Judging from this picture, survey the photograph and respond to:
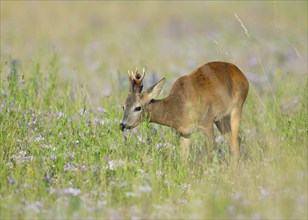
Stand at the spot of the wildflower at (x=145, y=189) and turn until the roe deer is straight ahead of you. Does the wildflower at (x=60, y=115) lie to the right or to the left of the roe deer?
left

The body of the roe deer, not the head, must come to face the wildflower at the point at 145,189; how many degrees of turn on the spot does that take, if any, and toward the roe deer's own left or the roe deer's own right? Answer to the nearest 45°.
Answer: approximately 90° to the roe deer's own left

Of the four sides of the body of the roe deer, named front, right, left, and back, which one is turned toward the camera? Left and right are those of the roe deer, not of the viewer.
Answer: left

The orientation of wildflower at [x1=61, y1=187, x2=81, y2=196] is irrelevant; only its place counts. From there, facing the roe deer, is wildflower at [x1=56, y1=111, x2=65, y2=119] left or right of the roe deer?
left

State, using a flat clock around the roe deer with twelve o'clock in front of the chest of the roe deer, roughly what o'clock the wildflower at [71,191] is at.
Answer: The wildflower is roughly at 10 o'clock from the roe deer.

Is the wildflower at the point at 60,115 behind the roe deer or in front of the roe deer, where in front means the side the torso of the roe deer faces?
in front
